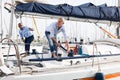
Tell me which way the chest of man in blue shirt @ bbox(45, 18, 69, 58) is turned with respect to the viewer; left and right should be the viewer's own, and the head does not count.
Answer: facing the viewer and to the right of the viewer
